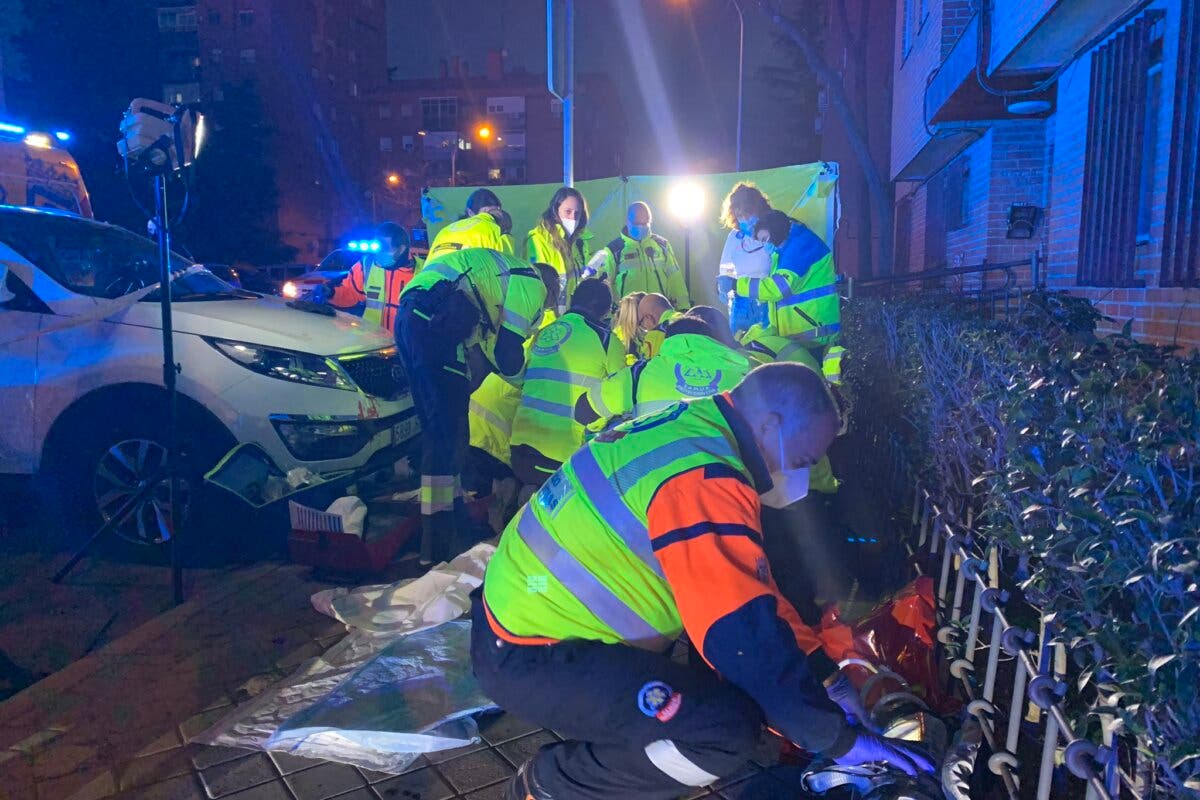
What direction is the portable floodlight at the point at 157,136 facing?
to the viewer's right

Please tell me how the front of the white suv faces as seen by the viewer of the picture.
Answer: facing the viewer and to the right of the viewer

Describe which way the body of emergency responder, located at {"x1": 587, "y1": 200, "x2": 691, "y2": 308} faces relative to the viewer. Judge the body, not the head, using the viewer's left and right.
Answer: facing the viewer

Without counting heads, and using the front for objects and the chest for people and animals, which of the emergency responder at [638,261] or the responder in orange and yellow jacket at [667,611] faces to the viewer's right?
the responder in orange and yellow jacket

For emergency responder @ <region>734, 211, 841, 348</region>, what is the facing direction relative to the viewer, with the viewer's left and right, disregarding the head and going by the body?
facing to the left of the viewer

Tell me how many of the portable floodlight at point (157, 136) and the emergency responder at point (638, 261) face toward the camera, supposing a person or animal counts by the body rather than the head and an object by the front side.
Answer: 1

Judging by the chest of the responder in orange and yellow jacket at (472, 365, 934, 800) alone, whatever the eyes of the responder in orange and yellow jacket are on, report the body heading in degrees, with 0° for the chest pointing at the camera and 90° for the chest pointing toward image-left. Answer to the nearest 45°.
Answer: approximately 270°

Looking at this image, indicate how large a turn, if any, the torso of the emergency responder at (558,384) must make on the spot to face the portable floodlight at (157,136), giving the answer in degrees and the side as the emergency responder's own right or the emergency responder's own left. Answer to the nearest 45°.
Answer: approximately 135° to the emergency responder's own left

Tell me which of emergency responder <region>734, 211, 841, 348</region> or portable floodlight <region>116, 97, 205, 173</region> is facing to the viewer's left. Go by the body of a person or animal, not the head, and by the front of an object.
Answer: the emergency responder

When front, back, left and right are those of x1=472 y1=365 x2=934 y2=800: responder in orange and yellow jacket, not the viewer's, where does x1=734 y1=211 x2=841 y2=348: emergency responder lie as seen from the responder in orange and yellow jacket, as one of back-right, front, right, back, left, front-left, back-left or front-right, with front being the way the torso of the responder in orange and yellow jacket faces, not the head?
left
